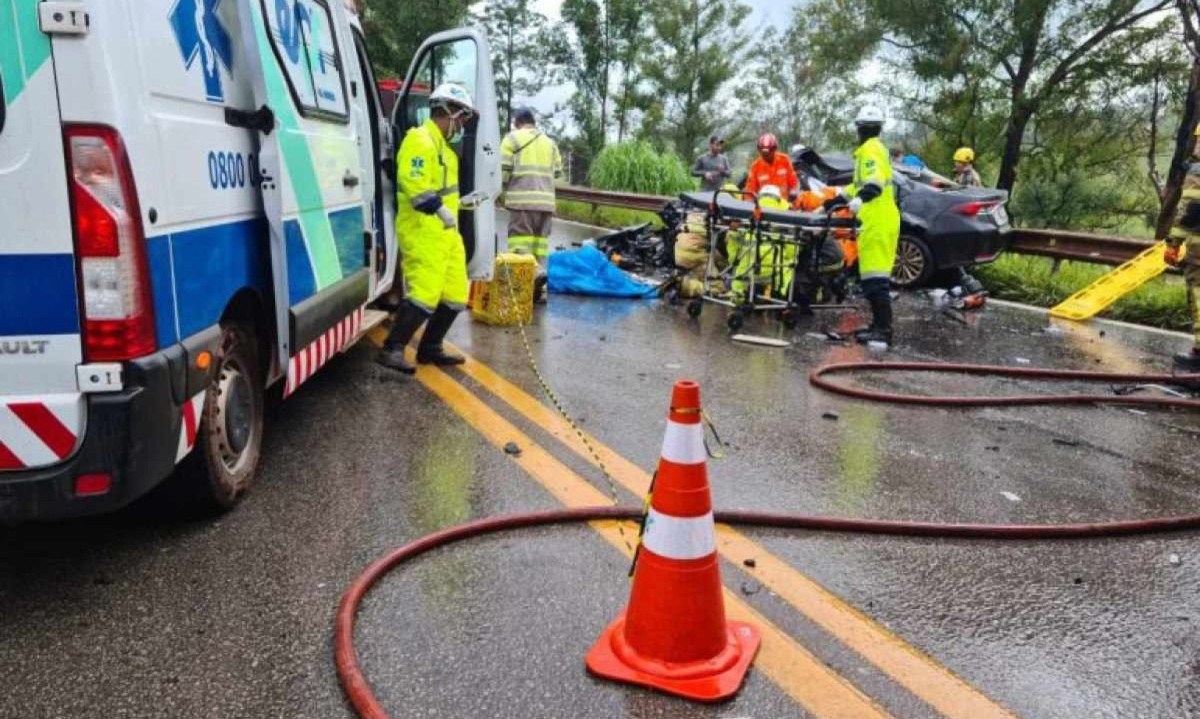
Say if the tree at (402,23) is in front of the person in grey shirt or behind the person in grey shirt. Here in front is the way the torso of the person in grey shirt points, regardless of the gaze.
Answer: behind

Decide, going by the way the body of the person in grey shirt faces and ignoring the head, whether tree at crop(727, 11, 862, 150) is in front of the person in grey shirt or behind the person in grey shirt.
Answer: behind

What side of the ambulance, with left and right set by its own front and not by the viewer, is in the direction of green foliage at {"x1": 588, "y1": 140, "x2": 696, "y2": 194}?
front

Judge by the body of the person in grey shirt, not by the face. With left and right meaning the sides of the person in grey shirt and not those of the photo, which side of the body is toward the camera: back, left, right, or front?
front

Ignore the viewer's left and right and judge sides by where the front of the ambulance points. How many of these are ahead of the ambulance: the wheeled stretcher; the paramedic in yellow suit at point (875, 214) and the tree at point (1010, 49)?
3

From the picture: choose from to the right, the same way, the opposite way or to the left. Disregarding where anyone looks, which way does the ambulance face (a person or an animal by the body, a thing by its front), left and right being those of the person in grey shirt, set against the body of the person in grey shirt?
the opposite way

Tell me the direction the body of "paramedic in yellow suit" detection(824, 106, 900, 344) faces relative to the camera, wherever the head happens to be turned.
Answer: to the viewer's left

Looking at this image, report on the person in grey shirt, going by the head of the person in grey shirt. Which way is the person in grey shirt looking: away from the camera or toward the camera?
toward the camera
